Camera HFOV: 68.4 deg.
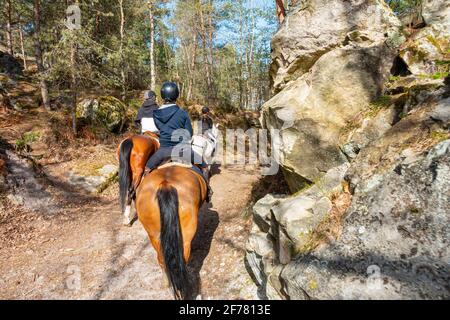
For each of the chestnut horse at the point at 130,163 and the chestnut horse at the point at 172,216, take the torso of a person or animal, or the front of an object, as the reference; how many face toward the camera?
0

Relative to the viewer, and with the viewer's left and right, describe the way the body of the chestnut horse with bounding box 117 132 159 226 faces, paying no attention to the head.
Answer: facing away from the viewer and to the right of the viewer

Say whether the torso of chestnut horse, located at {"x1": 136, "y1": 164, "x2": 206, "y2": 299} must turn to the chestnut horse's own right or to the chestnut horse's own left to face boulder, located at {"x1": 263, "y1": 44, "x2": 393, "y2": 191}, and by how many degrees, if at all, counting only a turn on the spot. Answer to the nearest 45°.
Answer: approximately 90° to the chestnut horse's own right

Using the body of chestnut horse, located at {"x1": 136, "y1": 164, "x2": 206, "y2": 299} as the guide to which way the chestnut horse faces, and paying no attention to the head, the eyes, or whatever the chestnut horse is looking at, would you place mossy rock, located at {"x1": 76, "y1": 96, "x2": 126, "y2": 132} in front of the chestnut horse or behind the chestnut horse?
in front

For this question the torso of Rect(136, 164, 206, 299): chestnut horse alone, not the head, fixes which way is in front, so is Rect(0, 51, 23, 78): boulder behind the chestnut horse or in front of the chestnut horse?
in front

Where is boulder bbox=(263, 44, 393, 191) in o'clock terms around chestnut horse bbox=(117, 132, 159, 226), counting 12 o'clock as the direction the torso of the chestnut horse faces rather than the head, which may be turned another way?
The boulder is roughly at 3 o'clock from the chestnut horse.

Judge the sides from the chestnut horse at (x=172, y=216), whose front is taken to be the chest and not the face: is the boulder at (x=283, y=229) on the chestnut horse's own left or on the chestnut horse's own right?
on the chestnut horse's own right

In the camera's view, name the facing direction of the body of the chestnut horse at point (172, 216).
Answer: away from the camera

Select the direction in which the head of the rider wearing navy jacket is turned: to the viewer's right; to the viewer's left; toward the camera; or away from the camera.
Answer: away from the camera

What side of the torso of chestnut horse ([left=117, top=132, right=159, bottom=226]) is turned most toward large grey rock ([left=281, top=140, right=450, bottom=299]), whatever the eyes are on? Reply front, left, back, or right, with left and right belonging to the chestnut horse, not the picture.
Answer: right

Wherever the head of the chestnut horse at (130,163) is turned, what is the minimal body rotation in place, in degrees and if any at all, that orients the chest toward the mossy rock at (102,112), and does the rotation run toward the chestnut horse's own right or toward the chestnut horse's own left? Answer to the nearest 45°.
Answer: approximately 45° to the chestnut horse's own left

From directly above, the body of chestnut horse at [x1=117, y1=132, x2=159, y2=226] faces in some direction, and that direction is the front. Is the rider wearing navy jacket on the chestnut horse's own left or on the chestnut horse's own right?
on the chestnut horse's own right

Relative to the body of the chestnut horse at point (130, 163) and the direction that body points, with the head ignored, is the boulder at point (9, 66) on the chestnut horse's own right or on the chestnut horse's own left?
on the chestnut horse's own left
